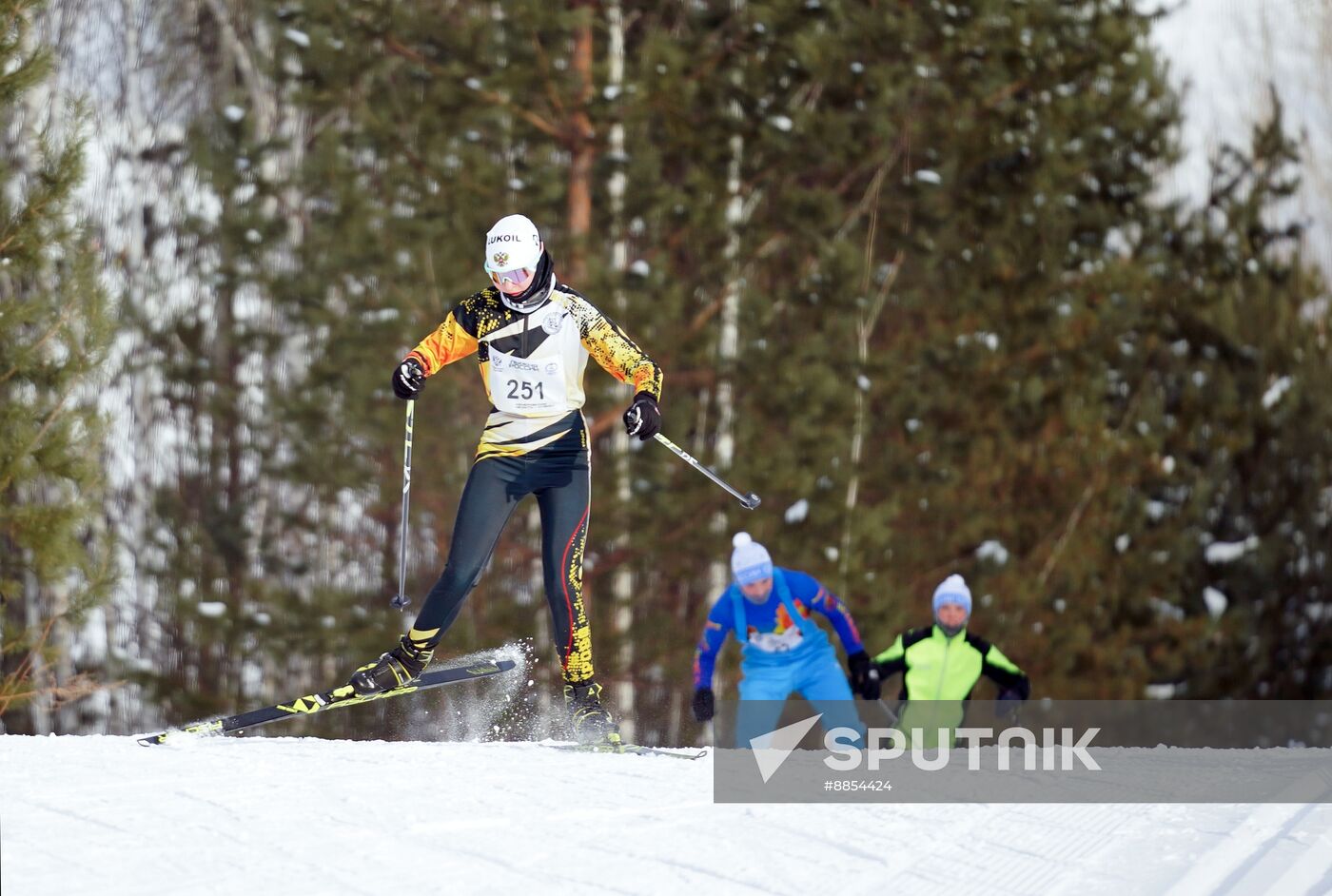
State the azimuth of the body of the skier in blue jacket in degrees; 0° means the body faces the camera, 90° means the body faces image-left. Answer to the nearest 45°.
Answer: approximately 0°

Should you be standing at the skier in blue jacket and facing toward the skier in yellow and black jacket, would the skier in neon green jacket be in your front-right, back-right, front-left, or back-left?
back-left

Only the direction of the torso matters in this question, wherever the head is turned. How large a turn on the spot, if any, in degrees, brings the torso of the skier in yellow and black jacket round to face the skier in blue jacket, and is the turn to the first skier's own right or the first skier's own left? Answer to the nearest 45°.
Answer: approximately 135° to the first skier's own left

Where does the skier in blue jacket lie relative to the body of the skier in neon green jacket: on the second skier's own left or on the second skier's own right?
on the second skier's own right
